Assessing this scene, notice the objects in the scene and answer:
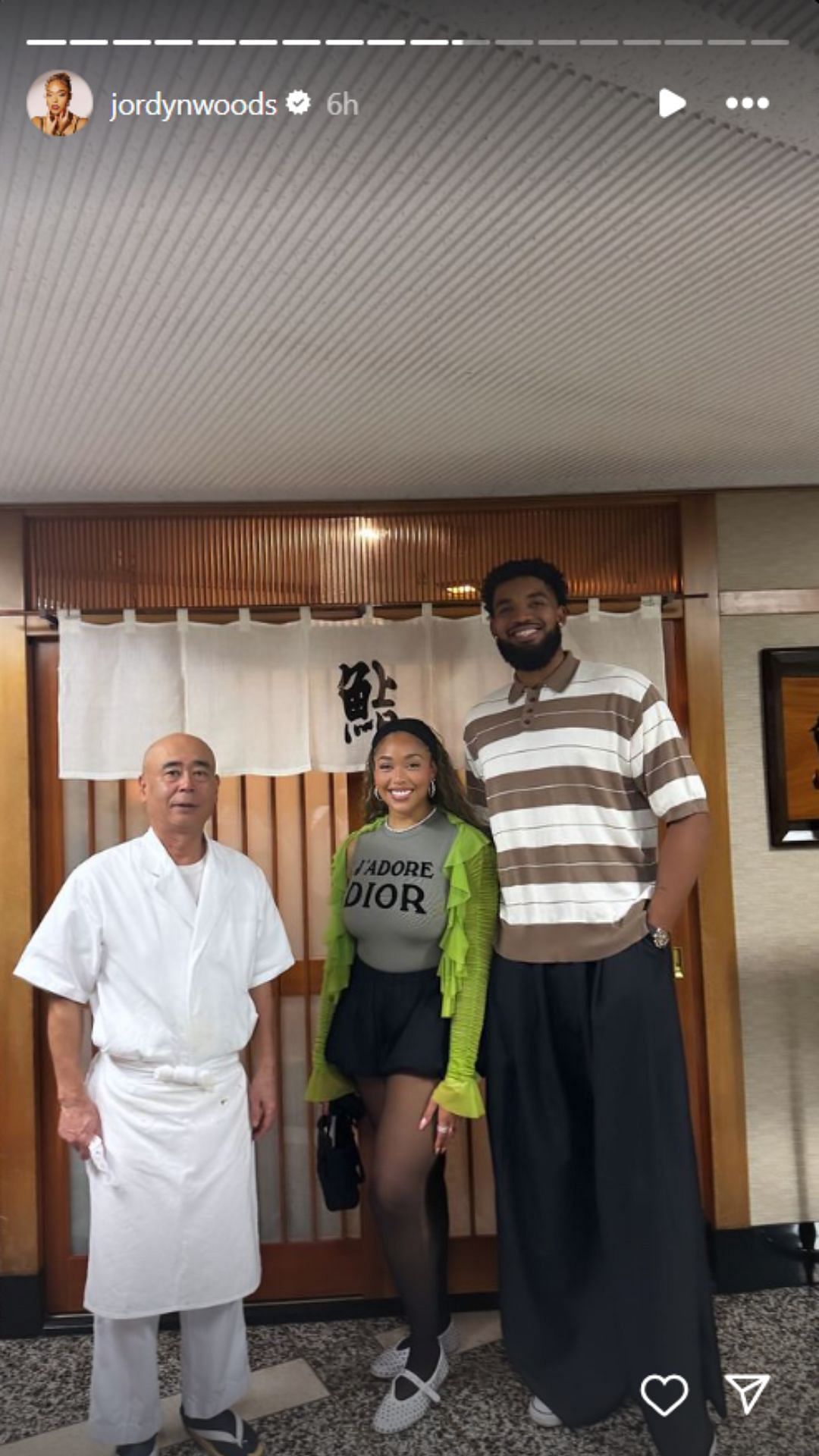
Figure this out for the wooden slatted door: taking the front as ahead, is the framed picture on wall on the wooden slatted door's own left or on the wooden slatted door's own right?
on the wooden slatted door's own left

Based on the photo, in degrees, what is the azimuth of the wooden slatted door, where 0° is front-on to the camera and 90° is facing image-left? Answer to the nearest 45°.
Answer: approximately 0°

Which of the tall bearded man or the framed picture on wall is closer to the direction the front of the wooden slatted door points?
the tall bearded man

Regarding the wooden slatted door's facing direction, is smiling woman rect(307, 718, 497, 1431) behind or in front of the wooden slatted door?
in front

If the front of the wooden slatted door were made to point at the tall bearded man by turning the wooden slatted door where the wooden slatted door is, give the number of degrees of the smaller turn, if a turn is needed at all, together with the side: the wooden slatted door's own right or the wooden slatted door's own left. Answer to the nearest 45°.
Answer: approximately 45° to the wooden slatted door's own left

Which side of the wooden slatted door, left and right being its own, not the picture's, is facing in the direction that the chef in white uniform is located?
front

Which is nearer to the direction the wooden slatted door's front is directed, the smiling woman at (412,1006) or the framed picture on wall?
the smiling woman
